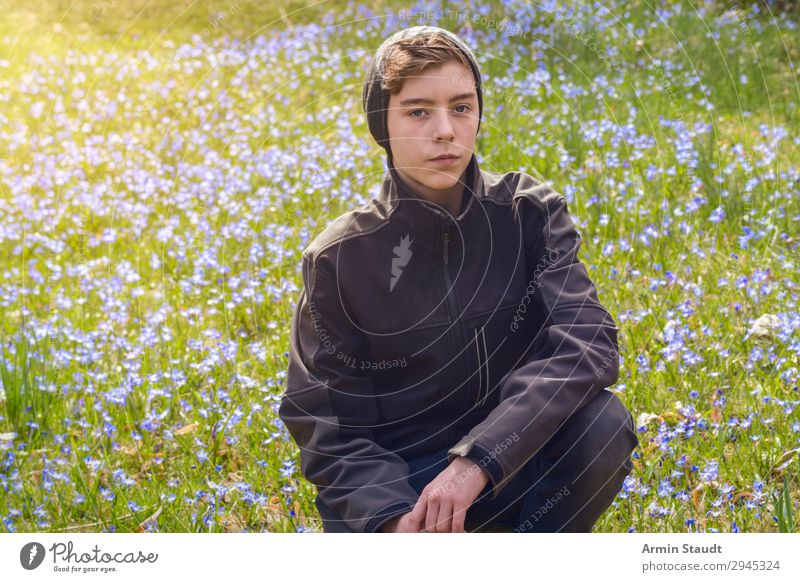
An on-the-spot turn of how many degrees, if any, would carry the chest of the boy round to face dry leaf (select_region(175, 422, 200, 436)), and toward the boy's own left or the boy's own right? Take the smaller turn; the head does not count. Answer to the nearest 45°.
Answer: approximately 135° to the boy's own right

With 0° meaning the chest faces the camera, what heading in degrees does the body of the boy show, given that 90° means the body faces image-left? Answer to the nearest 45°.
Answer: approximately 0°
